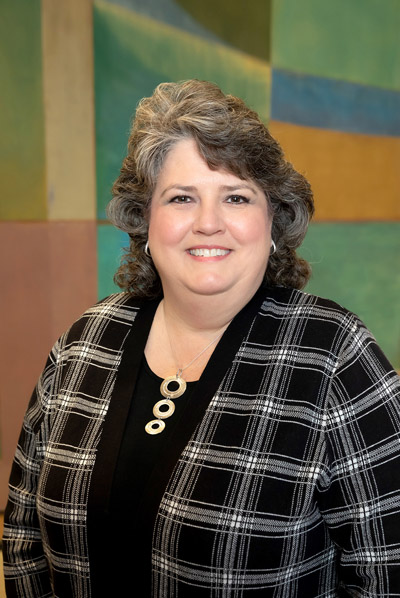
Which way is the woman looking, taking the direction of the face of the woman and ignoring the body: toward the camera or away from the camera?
toward the camera

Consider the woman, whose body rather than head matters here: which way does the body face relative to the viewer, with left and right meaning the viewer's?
facing the viewer and to the left of the viewer
